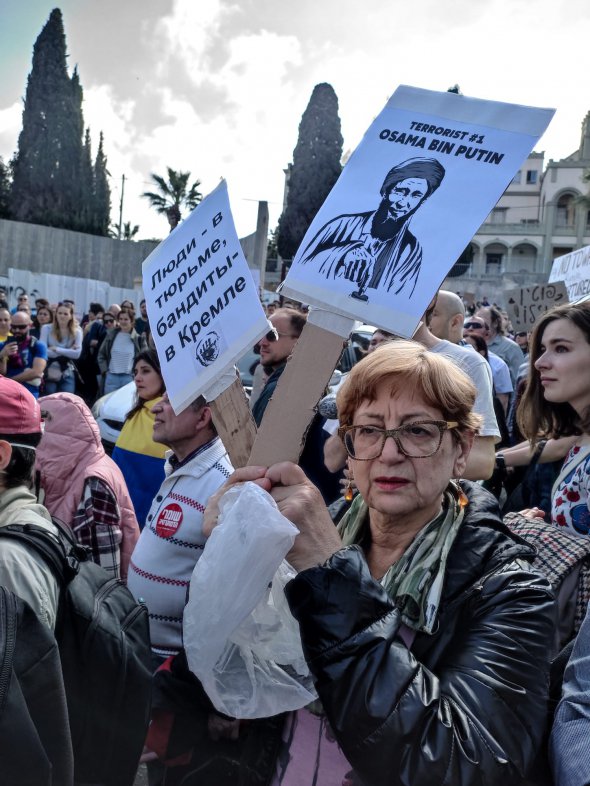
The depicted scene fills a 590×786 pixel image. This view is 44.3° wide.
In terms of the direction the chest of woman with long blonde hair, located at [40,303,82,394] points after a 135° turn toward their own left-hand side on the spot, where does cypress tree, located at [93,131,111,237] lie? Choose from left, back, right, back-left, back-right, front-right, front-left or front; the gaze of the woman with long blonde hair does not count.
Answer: front-left

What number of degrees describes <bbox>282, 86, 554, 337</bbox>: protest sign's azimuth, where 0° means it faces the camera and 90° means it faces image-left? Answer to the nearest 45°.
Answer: approximately 0°

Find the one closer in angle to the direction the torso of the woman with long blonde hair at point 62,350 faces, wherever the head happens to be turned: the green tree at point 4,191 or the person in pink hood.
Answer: the person in pink hood

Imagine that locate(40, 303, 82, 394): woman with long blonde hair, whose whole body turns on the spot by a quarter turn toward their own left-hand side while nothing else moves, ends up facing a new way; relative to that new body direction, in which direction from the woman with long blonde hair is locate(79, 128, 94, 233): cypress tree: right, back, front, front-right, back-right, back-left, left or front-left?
left

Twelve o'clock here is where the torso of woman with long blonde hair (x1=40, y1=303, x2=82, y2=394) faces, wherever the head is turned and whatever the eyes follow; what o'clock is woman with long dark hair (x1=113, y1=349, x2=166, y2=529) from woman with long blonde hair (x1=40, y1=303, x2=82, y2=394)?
woman with long dark hair (x1=113, y1=349, x2=166, y2=529) is roughly at 12 o'clock from woman with long blonde hair (x1=40, y1=303, x2=82, y2=394).

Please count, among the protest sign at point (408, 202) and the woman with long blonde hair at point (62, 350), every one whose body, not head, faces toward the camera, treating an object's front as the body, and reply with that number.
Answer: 2

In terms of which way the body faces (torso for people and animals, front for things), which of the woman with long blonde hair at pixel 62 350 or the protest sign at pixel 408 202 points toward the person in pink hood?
the woman with long blonde hair

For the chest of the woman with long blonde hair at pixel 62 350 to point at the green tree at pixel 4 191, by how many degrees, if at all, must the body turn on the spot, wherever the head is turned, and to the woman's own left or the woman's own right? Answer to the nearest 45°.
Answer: approximately 180°

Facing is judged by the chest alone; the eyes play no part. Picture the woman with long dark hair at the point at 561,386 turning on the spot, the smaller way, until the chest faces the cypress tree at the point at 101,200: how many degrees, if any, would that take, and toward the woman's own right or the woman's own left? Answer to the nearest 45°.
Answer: approximately 90° to the woman's own right
